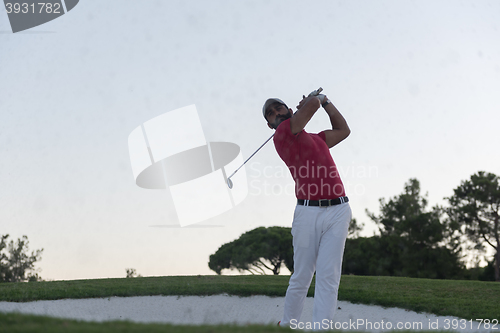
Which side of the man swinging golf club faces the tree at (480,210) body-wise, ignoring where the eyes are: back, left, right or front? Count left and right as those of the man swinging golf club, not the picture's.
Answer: back

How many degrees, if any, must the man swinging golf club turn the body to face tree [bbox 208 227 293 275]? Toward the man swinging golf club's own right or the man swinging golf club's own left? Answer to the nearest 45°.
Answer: approximately 180°

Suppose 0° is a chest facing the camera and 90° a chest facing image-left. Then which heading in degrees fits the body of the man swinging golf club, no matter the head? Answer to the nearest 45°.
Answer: approximately 0°

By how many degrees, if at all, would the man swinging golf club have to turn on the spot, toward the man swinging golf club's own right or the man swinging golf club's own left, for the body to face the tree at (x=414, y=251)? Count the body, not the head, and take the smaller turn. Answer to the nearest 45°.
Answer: approximately 180°

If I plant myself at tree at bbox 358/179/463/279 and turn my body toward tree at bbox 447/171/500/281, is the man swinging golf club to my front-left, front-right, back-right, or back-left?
back-right
